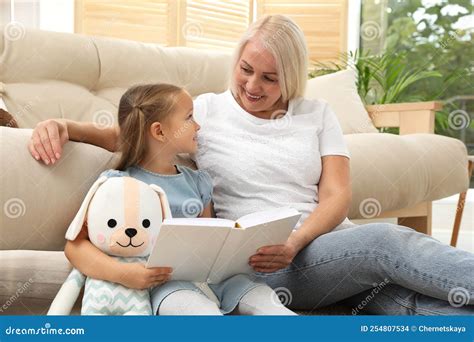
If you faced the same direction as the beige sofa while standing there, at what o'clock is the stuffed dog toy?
The stuffed dog toy is roughly at 1 o'clock from the beige sofa.

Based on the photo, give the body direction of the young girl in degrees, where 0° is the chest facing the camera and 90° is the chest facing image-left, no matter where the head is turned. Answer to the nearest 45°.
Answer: approximately 315°

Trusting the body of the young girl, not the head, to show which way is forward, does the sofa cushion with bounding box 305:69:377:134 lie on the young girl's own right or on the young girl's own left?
on the young girl's own left

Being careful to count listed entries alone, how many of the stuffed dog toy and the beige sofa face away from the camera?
0

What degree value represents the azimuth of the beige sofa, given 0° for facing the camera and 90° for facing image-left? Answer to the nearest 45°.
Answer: approximately 315°

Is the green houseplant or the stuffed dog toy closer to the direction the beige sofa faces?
the stuffed dog toy

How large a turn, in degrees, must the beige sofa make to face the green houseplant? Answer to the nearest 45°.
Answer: approximately 90° to its left

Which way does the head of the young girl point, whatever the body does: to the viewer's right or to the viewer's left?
to the viewer's right

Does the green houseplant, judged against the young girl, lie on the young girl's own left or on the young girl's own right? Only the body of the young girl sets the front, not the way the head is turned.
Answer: on the young girl's own left

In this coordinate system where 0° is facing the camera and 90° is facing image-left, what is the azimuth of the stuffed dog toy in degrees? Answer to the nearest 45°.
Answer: approximately 0°
